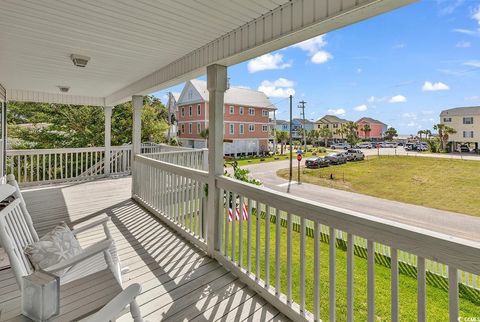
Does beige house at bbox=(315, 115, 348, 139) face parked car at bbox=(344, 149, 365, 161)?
yes

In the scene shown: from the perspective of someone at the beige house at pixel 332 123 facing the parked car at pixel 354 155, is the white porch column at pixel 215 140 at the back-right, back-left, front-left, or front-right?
front-right

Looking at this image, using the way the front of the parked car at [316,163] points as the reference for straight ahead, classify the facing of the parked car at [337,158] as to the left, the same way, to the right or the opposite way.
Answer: the same way

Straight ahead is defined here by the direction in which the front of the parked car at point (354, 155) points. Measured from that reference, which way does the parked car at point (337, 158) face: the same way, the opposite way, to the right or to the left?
the same way

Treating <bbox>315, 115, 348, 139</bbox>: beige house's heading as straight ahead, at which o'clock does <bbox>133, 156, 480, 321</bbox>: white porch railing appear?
The white porch railing is roughly at 12 o'clock from the beige house.

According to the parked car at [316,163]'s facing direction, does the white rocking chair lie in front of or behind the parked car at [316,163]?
in front

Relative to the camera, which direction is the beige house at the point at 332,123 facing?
toward the camera

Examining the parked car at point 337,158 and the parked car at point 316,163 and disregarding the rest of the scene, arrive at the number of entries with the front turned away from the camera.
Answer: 0

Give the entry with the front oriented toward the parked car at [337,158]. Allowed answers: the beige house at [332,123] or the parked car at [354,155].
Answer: the beige house
